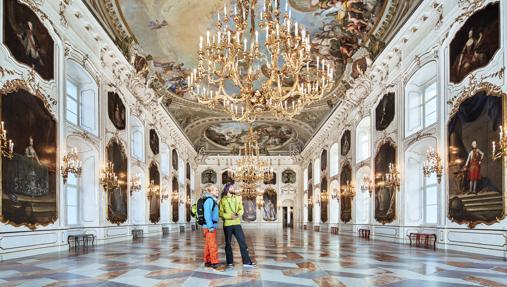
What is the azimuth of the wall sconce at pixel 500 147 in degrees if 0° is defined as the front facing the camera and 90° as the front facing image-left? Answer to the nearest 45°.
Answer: approximately 45°

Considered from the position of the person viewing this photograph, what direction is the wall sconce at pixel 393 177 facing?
facing the viewer and to the left of the viewer

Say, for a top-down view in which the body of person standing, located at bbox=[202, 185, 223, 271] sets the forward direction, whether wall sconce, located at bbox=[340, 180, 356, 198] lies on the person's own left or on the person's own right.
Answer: on the person's own left

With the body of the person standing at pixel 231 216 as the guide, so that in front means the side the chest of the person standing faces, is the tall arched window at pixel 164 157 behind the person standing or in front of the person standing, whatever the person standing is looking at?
behind

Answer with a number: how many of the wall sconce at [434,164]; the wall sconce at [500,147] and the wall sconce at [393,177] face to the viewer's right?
0

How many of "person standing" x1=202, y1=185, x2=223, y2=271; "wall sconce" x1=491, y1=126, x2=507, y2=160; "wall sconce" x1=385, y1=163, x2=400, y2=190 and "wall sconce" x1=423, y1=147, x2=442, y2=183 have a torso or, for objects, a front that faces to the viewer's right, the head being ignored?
1

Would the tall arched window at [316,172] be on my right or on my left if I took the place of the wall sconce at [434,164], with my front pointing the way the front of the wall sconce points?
on my right

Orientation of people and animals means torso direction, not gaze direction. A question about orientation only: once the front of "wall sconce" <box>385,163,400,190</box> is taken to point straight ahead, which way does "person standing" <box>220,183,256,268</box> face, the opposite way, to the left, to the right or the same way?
to the left

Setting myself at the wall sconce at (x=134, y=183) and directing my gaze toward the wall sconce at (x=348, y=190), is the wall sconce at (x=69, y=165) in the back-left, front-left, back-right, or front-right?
back-right
